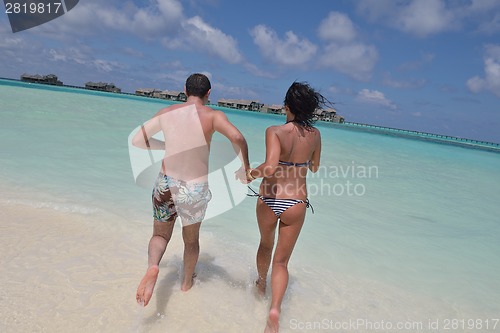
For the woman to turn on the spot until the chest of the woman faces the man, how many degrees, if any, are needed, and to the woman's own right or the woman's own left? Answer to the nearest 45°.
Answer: approximately 90° to the woman's own left

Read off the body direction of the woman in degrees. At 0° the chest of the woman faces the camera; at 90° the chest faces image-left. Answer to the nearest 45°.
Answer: approximately 180°

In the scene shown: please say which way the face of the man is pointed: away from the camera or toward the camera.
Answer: away from the camera
